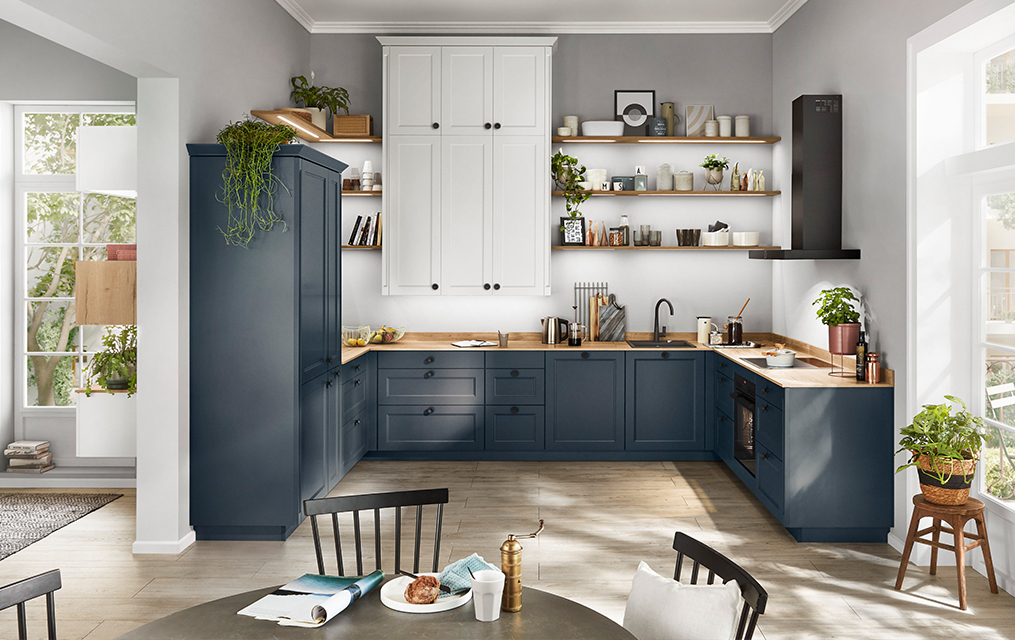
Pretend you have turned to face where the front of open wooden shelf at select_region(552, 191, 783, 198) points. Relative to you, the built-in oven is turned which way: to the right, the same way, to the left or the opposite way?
to the right

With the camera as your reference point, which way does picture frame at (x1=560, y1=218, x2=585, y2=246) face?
facing the viewer

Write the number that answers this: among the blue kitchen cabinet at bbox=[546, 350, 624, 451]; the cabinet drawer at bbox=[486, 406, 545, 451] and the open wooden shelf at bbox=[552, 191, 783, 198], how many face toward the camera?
3

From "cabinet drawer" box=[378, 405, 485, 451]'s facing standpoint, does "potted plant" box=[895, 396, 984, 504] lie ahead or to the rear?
ahead

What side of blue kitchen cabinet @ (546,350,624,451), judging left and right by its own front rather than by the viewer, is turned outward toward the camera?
front

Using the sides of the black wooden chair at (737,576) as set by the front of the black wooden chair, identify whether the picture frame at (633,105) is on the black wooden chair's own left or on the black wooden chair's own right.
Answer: on the black wooden chair's own right

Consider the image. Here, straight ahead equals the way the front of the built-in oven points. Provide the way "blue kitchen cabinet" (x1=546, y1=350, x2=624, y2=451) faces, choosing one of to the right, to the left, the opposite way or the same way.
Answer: to the left

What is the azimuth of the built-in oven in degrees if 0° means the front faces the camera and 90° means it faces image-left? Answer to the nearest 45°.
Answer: approximately 90°

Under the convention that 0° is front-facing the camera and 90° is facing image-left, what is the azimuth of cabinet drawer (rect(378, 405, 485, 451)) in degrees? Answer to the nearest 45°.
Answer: approximately 0°

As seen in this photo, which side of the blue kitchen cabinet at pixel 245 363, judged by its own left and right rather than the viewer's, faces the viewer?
right

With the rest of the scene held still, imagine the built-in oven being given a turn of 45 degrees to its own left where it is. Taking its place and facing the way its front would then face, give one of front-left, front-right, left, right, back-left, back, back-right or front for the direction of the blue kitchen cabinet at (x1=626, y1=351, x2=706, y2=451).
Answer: right

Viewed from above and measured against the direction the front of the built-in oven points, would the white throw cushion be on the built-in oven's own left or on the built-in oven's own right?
on the built-in oven's own left

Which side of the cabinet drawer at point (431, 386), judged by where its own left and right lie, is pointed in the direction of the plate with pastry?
front
